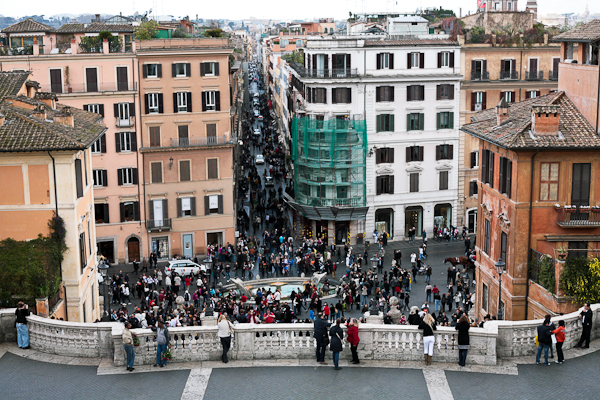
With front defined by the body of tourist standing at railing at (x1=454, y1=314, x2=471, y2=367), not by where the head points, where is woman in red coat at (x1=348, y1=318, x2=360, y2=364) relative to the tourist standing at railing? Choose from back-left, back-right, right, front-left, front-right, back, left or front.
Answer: left

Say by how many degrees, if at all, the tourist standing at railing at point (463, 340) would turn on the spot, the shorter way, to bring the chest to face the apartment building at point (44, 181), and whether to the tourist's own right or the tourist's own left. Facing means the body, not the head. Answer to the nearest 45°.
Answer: approximately 45° to the tourist's own left

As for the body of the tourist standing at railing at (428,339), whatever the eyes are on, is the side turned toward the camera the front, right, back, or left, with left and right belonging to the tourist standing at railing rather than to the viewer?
back

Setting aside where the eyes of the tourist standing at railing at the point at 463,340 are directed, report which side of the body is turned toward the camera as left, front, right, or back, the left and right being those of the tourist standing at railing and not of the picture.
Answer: back

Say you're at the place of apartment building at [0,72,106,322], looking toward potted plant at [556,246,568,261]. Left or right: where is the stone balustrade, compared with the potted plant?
right

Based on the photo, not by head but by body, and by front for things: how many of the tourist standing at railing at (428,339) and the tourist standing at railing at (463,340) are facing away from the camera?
2

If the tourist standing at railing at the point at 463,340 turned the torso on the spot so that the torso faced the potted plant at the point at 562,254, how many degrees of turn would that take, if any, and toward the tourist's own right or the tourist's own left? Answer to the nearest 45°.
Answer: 0° — they already face it

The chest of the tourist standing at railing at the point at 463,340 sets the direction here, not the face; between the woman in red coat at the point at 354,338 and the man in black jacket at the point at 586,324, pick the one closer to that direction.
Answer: the man in black jacket

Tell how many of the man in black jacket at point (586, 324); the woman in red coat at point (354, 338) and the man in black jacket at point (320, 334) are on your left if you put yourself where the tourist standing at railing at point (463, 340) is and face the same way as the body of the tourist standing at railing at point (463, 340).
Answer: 2

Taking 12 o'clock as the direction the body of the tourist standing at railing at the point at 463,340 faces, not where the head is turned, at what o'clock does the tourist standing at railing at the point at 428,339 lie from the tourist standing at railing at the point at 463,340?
the tourist standing at railing at the point at 428,339 is roughly at 9 o'clock from the tourist standing at railing at the point at 463,340.

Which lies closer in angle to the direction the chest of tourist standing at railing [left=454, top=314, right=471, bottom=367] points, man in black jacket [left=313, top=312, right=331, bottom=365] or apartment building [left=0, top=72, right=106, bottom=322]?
the apartment building

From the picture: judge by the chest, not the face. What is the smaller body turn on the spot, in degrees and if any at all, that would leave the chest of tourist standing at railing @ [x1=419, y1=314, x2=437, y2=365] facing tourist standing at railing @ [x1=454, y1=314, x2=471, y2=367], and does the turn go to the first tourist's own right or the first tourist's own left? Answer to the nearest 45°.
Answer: approximately 90° to the first tourist's own right
